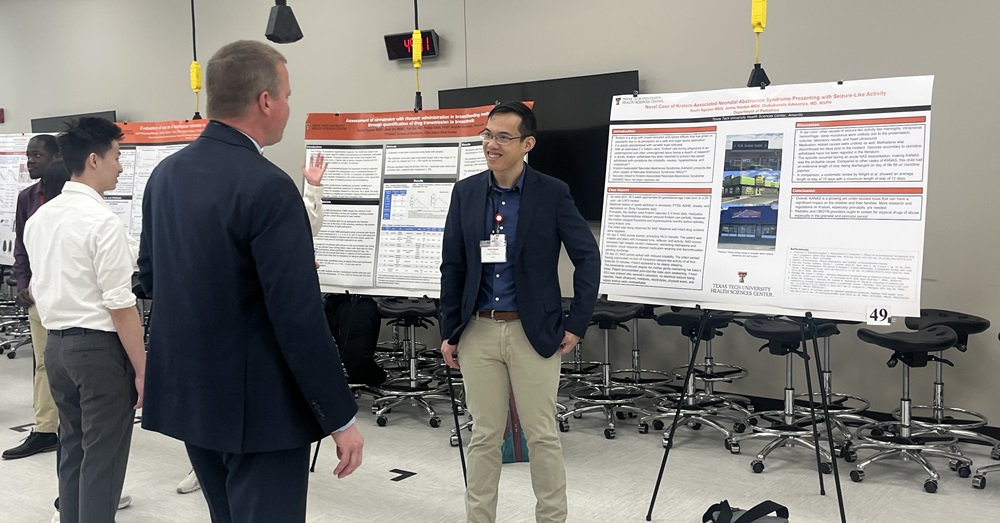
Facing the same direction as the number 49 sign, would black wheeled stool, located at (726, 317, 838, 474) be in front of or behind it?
behind

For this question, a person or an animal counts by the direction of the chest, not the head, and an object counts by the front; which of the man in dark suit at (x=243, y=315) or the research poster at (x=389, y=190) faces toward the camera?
the research poster

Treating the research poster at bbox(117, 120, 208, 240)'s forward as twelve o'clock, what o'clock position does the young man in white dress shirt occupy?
The young man in white dress shirt is roughly at 12 o'clock from the research poster.

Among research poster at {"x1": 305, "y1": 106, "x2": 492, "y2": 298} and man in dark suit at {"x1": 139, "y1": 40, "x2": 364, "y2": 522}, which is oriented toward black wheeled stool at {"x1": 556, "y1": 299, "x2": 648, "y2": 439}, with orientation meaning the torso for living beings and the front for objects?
the man in dark suit

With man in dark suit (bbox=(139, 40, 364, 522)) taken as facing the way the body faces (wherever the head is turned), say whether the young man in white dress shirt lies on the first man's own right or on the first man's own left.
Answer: on the first man's own left

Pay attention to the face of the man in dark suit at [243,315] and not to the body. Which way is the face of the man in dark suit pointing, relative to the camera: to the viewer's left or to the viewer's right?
to the viewer's right

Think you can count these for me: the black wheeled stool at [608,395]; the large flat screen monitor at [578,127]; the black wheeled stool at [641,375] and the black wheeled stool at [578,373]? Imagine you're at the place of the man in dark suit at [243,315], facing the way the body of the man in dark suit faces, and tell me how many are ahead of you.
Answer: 4

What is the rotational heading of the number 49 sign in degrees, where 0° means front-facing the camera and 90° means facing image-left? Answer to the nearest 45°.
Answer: approximately 0°

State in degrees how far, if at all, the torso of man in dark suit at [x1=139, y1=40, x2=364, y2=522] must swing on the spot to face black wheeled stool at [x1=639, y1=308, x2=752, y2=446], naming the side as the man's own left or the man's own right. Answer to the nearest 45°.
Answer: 0° — they already face it

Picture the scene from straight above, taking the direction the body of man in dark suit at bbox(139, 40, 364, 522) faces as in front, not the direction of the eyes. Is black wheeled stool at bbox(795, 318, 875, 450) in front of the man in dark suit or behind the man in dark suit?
in front

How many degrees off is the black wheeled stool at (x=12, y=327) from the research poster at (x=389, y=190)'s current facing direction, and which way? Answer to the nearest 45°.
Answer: approximately 135° to its right

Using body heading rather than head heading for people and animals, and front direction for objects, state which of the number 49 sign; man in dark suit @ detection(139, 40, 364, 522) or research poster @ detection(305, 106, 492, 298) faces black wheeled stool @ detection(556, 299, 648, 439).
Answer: the man in dark suit

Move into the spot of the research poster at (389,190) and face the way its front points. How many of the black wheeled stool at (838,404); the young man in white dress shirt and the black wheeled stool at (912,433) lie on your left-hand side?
2

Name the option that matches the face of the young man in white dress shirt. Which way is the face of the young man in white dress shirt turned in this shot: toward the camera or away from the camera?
away from the camera

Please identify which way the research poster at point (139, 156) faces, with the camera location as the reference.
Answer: facing the viewer

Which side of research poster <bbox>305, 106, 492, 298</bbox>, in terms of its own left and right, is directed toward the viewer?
front

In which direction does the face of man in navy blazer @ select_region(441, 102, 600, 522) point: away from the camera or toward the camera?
toward the camera

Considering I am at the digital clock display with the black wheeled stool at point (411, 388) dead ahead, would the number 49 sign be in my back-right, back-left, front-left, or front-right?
front-left

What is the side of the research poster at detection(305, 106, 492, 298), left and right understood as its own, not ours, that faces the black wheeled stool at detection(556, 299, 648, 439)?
left
